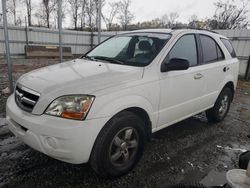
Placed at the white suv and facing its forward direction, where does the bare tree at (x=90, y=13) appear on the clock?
The bare tree is roughly at 4 o'clock from the white suv.

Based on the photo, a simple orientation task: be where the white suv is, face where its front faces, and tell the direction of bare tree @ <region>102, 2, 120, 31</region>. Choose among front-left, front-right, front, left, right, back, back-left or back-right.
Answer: back-right

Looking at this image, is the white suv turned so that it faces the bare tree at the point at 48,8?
no

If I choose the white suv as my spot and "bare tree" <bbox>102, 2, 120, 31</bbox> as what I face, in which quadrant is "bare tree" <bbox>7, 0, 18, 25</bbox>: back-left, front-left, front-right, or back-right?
front-left

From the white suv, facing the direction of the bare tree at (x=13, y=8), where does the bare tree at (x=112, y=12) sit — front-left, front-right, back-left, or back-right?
front-right

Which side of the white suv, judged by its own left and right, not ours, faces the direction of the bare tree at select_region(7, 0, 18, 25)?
right

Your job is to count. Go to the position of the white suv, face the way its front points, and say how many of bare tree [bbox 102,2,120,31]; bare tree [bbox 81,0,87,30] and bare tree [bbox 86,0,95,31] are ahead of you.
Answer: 0

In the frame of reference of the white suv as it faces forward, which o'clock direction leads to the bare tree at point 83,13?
The bare tree is roughly at 4 o'clock from the white suv.
